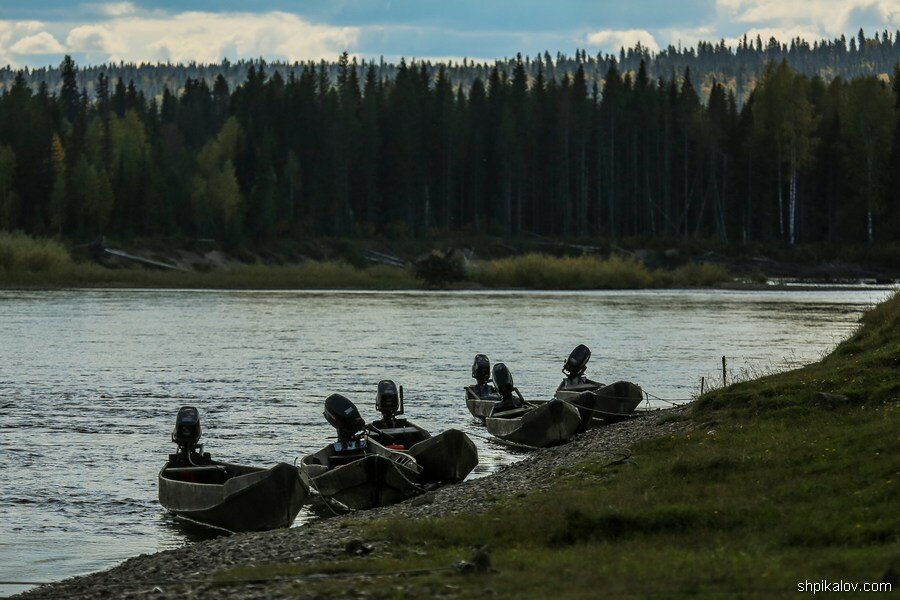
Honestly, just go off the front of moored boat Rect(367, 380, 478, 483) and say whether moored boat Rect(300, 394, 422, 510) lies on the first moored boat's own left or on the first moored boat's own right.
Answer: on the first moored boat's own right

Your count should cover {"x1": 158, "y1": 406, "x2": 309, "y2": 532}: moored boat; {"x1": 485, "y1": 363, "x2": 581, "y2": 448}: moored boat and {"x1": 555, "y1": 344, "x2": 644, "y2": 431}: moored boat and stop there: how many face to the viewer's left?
0

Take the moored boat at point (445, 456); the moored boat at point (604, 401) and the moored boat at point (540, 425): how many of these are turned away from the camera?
0

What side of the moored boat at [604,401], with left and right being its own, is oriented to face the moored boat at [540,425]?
right

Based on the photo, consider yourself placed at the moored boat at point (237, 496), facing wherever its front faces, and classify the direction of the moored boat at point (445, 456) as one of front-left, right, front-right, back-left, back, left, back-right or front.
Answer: left

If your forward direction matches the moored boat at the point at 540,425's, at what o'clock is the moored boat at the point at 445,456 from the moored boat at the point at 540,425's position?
the moored boat at the point at 445,456 is roughly at 2 o'clock from the moored boat at the point at 540,425.

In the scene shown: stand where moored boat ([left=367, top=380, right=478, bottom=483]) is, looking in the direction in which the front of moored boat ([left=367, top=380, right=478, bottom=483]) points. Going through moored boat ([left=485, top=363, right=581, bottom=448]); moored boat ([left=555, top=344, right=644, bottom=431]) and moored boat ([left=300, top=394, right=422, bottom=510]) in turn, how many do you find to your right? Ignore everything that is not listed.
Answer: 1

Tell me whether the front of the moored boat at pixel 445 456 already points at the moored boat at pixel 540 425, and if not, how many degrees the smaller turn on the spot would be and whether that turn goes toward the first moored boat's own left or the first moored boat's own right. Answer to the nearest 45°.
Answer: approximately 90° to the first moored boat's own left

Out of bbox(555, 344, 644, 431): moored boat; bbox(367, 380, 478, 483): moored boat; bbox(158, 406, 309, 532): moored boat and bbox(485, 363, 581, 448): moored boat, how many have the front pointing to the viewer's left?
0

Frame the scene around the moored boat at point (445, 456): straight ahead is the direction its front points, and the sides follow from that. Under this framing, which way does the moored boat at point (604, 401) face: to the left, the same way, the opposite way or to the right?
the same way

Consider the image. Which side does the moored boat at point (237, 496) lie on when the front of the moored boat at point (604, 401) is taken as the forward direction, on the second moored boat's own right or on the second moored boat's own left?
on the second moored boat's own right

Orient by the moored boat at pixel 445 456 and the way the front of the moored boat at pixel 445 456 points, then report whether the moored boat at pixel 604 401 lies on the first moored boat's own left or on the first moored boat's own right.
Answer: on the first moored boat's own left

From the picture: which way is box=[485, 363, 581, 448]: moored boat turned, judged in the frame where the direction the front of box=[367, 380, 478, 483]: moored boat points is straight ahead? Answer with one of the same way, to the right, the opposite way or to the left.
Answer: the same way

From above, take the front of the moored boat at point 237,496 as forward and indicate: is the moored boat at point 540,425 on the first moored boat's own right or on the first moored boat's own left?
on the first moored boat's own left

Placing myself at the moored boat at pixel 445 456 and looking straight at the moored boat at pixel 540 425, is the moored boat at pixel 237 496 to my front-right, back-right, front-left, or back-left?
back-left

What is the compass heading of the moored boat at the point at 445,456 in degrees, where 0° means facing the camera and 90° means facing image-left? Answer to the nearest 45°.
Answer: approximately 315°

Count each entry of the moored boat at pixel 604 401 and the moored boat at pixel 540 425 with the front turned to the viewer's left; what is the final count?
0

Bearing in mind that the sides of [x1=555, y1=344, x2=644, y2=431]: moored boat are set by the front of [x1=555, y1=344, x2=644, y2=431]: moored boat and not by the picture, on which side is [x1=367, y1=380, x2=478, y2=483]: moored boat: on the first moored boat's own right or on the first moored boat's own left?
on the first moored boat's own right
